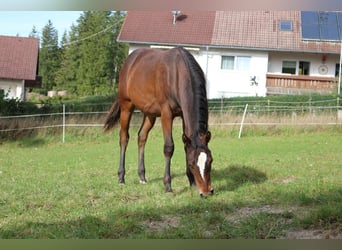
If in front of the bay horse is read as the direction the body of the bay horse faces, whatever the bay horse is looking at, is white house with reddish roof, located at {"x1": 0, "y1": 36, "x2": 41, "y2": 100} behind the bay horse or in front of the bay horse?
behind

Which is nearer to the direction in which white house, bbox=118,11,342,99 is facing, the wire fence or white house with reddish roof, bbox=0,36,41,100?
the wire fence

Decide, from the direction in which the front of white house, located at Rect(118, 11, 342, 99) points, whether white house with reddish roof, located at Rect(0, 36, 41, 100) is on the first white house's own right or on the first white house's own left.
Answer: on the first white house's own right

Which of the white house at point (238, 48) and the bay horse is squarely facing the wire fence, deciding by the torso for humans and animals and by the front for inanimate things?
the white house

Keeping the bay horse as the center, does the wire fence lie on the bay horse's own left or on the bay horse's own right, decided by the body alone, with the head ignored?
on the bay horse's own left

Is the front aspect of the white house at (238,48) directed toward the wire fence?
yes

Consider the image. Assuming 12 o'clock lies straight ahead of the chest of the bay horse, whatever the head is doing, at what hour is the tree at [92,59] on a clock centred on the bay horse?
The tree is roughly at 7 o'clock from the bay horse.

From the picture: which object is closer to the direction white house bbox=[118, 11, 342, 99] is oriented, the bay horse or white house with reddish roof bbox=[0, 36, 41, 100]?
the bay horse

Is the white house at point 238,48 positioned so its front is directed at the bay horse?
yes

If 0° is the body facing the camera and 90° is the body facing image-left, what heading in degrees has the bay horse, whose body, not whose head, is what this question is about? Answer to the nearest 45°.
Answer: approximately 315°
